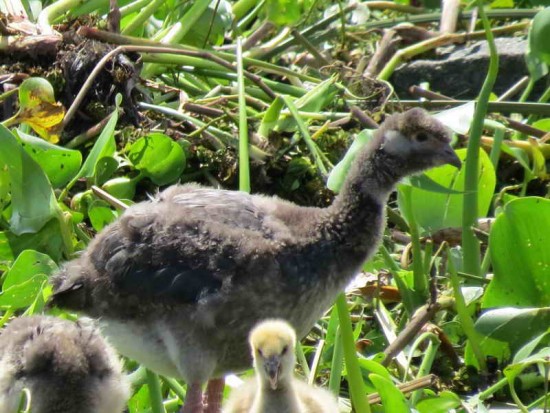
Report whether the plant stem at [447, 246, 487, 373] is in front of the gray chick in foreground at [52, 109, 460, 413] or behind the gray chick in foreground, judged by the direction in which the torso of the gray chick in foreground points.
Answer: in front

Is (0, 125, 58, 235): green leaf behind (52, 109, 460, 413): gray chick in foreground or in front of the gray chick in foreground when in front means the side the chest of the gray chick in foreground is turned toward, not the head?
behind

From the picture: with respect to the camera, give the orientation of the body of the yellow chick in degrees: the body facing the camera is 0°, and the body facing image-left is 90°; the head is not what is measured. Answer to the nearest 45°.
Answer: approximately 0°

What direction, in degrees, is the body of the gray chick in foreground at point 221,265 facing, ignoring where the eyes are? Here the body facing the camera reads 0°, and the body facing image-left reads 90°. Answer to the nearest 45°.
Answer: approximately 270°

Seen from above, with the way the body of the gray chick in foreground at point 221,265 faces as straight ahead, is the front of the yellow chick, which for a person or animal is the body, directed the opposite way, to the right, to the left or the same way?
to the right

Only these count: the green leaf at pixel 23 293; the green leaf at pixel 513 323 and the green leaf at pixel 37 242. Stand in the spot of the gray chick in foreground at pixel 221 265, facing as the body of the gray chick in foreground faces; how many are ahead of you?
1

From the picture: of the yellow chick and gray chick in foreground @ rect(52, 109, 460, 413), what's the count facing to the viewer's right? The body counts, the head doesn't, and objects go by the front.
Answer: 1

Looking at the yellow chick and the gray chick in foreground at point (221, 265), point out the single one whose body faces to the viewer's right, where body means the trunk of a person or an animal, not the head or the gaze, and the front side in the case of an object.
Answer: the gray chick in foreground

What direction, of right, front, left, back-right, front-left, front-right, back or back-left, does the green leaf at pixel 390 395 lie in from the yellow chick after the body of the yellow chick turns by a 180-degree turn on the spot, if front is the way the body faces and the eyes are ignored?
right
